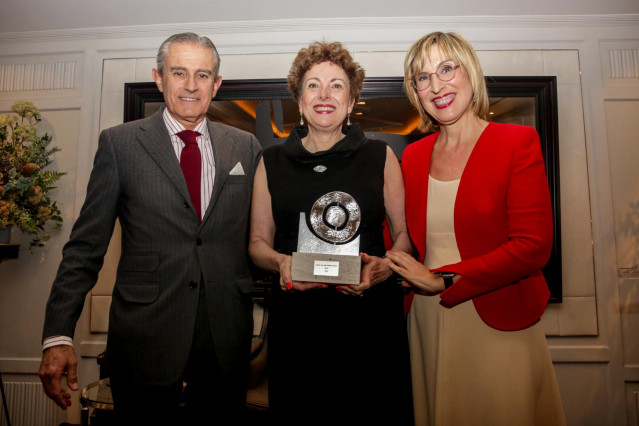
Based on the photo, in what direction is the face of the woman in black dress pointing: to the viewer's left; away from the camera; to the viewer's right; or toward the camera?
toward the camera

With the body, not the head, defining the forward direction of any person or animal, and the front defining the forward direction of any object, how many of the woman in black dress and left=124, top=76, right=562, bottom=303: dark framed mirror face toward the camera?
2

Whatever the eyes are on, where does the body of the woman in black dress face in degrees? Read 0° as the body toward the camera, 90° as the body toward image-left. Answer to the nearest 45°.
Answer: approximately 0°

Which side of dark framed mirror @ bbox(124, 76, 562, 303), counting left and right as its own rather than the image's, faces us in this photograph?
front

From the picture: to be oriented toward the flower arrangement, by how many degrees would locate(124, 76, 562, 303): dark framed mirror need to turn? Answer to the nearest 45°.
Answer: approximately 90° to its right

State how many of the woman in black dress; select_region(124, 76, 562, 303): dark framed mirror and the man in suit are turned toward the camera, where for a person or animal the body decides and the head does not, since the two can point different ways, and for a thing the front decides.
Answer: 3

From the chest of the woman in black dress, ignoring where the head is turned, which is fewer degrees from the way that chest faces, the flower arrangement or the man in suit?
the man in suit

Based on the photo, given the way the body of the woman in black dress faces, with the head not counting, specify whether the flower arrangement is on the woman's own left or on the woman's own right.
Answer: on the woman's own right

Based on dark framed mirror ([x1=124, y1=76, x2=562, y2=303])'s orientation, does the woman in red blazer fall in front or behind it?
in front

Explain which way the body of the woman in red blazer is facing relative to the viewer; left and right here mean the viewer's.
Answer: facing the viewer and to the left of the viewer

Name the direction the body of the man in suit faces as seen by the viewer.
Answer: toward the camera

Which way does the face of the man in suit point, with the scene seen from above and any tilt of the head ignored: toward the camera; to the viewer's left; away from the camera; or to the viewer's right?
toward the camera

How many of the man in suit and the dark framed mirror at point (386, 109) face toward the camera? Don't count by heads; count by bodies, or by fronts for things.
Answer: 2

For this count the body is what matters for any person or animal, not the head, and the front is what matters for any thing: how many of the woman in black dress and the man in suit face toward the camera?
2

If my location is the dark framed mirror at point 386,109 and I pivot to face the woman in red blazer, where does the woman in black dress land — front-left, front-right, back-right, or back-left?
front-right
